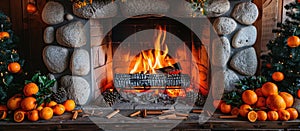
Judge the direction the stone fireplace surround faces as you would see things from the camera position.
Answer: facing the viewer

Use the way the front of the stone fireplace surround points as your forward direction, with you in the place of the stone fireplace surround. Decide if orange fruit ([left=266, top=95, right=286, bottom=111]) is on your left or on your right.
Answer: on your left

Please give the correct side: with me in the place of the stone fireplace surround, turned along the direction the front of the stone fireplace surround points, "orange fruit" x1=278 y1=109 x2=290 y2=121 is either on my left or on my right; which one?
on my left

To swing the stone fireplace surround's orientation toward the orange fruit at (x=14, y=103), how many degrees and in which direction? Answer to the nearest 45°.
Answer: approximately 90° to its right

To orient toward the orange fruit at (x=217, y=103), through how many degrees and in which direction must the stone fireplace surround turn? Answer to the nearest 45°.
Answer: approximately 90° to its left

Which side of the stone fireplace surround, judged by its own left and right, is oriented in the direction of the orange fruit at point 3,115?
right

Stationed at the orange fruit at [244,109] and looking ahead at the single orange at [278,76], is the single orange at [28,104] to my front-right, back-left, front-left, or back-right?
back-left

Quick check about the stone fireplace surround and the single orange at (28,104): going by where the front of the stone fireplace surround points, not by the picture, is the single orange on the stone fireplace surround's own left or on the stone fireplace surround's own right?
on the stone fireplace surround's own right

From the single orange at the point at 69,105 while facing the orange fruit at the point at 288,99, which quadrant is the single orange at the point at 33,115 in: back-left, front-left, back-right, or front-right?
back-right

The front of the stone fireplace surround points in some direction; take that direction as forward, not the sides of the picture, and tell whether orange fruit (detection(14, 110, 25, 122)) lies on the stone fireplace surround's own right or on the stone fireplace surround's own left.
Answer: on the stone fireplace surround's own right

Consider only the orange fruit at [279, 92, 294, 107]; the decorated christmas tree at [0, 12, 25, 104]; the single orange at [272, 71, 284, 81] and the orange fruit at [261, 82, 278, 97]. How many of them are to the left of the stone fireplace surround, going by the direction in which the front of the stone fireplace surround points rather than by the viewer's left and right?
3

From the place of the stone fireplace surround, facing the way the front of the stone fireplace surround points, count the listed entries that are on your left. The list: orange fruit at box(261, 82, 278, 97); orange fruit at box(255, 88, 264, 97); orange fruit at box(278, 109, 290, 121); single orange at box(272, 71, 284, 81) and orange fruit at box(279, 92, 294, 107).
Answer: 5

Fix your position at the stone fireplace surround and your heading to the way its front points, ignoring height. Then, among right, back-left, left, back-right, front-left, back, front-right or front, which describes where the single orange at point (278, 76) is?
left

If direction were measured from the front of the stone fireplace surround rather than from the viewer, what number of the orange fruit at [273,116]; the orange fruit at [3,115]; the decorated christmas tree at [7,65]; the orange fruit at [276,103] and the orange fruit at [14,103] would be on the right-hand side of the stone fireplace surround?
3
